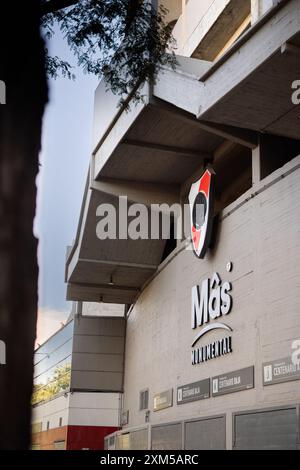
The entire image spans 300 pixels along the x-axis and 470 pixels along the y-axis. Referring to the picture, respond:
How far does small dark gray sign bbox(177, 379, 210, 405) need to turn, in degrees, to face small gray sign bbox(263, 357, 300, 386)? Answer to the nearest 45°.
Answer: approximately 45° to its left

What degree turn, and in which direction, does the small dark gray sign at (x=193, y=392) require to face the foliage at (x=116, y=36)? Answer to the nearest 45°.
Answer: approximately 45° to its left

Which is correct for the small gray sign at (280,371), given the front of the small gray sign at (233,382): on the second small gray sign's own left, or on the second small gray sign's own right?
on the second small gray sign's own left

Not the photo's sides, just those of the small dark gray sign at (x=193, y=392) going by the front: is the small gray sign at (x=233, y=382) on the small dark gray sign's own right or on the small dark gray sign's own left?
on the small dark gray sign's own left

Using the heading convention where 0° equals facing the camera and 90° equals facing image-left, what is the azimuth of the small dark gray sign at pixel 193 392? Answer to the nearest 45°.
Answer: approximately 45°

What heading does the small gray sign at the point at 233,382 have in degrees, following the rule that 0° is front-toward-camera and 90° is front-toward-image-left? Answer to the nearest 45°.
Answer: approximately 45°
